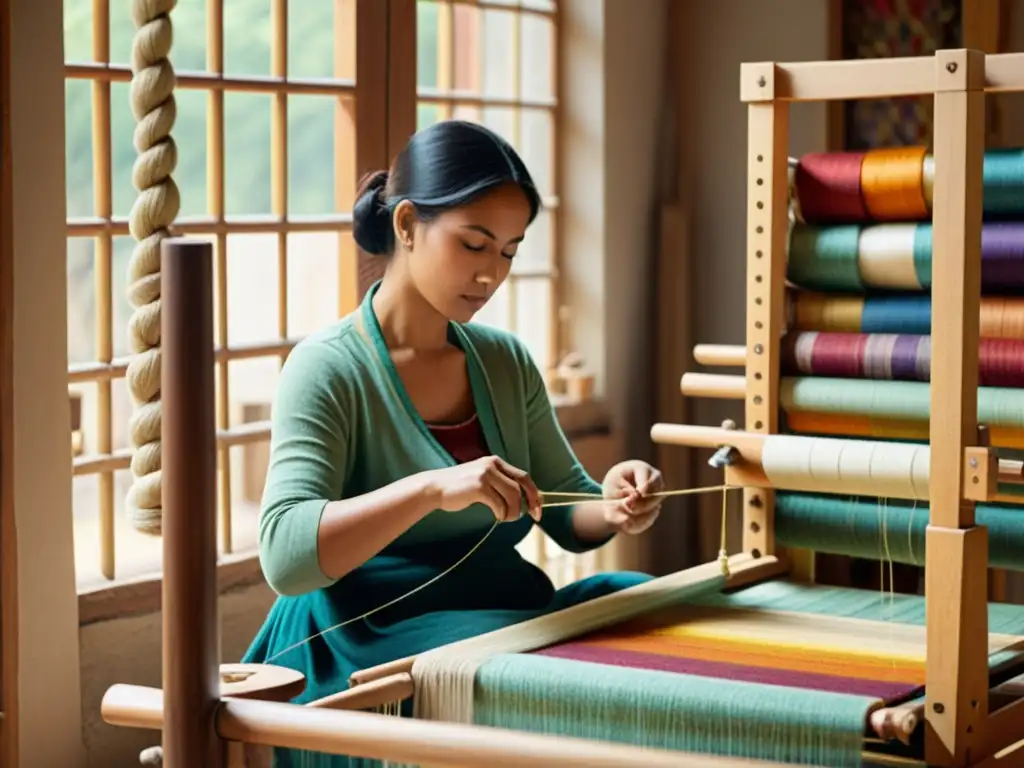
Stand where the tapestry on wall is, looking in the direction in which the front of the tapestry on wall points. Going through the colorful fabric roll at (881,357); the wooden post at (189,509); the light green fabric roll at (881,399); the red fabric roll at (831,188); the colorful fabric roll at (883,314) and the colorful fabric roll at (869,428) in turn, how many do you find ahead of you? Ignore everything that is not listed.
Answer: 6

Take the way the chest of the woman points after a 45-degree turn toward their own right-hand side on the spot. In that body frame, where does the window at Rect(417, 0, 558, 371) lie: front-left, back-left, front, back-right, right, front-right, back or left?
back

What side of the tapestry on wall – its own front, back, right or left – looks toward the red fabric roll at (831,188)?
front

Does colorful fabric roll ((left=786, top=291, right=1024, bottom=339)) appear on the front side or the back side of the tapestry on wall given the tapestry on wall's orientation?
on the front side

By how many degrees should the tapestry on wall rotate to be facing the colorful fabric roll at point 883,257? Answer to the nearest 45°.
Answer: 0° — it already faces it

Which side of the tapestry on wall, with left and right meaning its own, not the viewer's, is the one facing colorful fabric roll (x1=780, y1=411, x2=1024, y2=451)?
front

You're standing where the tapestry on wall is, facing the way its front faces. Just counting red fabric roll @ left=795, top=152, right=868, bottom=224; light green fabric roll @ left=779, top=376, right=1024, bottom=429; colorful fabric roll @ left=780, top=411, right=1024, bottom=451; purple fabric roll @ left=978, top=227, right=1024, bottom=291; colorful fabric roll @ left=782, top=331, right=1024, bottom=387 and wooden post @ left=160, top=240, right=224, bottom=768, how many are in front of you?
6

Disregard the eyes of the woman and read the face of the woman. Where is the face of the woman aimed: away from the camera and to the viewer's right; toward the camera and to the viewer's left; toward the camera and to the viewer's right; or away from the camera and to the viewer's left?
toward the camera and to the viewer's right

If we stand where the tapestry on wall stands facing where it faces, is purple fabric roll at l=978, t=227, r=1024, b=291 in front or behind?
in front

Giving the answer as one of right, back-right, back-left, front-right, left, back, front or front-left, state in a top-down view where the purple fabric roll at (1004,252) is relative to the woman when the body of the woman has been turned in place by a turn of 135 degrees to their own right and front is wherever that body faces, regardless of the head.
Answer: back

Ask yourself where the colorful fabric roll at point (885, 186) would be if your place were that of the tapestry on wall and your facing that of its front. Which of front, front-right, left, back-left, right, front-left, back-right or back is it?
front

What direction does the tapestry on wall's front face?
toward the camera

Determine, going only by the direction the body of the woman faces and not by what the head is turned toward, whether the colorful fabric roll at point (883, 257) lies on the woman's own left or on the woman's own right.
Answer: on the woman's own left

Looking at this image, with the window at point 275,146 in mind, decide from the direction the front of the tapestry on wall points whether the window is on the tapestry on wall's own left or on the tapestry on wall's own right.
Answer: on the tapestry on wall's own right

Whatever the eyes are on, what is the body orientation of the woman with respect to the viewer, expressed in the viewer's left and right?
facing the viewer and to the right of the viewer

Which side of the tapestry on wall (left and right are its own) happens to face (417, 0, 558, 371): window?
right

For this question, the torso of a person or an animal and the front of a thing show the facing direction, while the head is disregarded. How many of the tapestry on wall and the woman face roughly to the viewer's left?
0

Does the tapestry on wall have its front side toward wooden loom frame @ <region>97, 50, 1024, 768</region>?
yes
